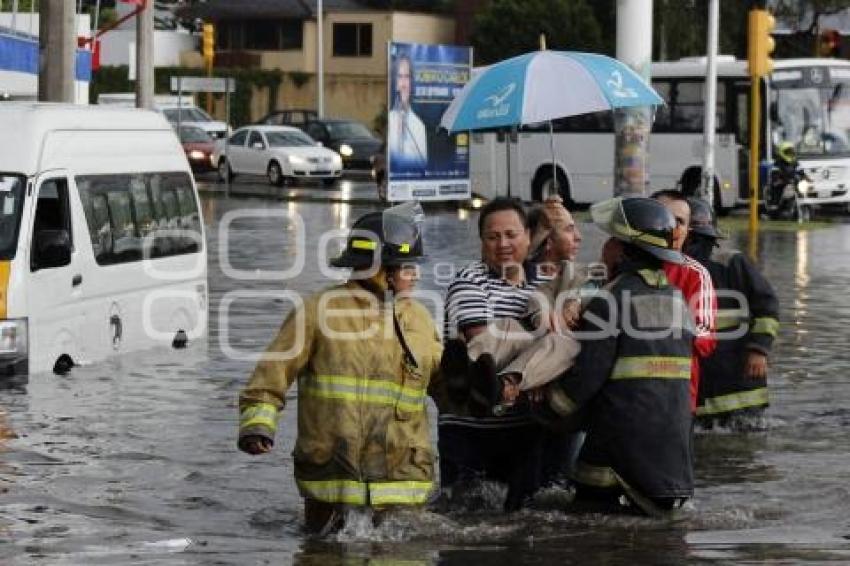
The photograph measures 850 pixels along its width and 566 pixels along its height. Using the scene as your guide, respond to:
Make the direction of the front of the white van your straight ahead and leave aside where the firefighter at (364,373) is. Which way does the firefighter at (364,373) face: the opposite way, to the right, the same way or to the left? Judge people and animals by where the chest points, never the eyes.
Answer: to the left

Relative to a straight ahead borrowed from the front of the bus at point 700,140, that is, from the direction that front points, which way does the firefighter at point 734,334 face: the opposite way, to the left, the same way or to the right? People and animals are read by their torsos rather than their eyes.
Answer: to the right

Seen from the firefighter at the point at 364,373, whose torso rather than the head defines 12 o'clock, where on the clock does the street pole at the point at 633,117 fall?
The street pole is roughly at 8 o'clock from the firefighter.

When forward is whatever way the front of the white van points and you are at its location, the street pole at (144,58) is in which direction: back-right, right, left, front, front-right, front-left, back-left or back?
back-right

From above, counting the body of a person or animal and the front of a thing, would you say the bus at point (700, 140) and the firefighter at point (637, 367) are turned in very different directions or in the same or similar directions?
very different directions

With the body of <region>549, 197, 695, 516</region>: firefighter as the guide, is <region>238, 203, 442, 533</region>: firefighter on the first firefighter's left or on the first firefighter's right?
on the first firefighter's left

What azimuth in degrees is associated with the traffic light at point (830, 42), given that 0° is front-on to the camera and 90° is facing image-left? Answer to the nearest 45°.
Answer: approximately 0°

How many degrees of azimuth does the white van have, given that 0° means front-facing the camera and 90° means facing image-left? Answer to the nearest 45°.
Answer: approximately 45°

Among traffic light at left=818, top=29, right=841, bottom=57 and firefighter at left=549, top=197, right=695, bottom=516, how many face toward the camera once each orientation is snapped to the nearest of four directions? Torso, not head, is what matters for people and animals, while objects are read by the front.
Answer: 1
